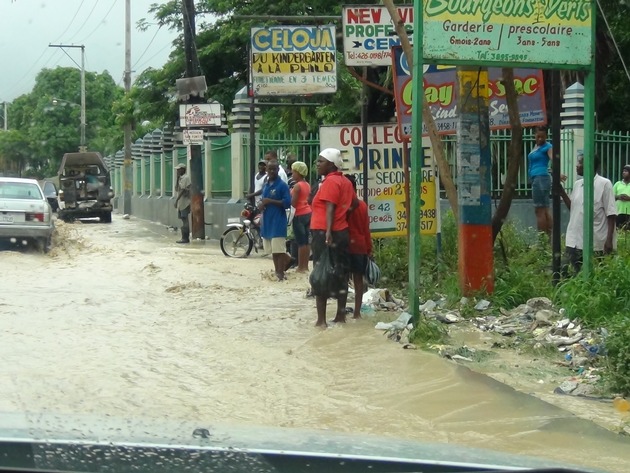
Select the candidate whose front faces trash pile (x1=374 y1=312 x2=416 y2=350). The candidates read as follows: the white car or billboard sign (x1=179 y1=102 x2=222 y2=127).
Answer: the billboard sign

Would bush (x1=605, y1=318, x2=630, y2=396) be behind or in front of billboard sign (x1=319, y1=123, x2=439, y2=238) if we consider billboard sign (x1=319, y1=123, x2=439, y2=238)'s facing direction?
in front

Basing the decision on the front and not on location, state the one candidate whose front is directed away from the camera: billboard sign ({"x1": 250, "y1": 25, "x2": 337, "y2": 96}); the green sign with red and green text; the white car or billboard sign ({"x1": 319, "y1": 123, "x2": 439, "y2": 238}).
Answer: the white car

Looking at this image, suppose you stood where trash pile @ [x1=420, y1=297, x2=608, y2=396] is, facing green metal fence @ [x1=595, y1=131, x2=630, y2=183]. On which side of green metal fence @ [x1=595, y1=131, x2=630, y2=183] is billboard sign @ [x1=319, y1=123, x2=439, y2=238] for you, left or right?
left

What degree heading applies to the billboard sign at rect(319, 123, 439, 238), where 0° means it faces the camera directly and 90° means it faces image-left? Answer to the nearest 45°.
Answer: approximately 0°

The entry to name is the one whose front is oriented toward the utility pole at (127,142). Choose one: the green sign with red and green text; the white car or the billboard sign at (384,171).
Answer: the white car

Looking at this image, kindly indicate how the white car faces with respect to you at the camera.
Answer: facing away from the viewer

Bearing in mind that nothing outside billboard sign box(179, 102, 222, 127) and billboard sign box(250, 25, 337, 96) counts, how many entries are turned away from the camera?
0

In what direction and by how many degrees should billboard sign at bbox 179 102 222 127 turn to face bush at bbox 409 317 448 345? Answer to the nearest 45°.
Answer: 0° — it already faces it

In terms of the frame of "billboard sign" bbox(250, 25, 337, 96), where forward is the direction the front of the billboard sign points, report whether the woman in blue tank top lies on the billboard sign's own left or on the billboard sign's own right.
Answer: on the billboard sign's own left

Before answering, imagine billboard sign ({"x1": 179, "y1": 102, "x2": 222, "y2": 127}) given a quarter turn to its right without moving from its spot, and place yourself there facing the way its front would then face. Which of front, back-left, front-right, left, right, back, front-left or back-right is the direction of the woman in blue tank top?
back-left

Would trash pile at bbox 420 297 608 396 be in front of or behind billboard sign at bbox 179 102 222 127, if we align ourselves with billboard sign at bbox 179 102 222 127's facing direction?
in front

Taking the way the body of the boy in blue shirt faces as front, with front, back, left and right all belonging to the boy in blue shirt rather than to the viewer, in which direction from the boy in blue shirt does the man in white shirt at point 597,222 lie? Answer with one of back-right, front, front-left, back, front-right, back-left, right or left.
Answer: left
